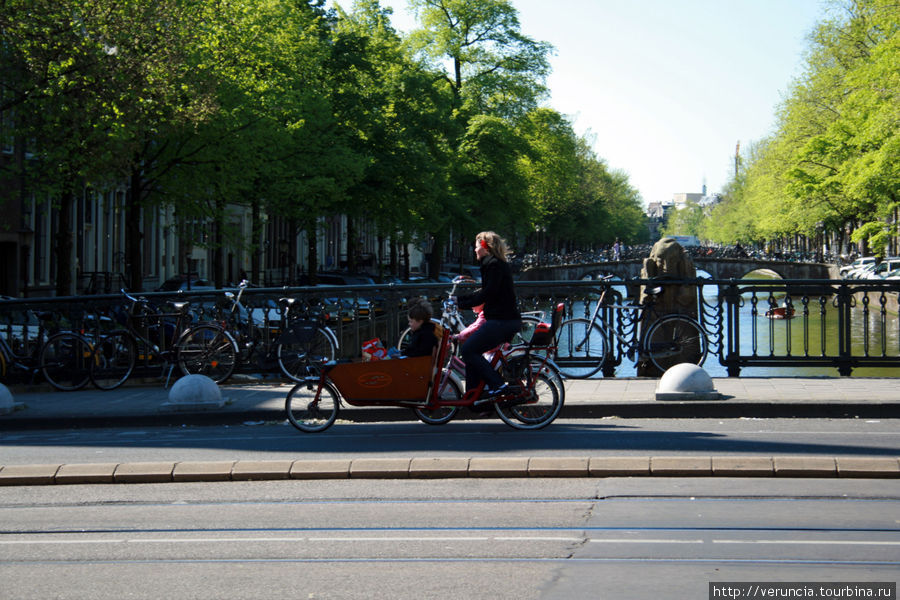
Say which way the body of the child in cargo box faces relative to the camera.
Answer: to the viewer's left

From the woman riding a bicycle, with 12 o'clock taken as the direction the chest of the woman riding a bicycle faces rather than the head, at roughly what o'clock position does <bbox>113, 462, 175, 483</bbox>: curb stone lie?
The curb stone is roughly at 11 o'clock from the woman riding a bicycle.

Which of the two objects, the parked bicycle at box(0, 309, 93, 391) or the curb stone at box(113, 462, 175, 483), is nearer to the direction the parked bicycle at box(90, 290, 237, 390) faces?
the parked bicycle

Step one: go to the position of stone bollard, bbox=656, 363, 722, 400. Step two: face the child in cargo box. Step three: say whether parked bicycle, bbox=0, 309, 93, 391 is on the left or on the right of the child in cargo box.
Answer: right

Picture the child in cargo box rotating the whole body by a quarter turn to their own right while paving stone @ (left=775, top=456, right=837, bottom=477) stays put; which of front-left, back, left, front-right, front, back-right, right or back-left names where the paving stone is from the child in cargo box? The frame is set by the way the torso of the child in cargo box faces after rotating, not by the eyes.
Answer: back-right

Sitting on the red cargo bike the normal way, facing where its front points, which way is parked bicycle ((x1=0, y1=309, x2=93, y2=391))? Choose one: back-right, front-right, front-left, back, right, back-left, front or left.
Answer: front-right

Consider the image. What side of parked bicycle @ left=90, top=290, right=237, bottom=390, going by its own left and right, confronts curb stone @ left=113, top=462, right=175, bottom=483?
left

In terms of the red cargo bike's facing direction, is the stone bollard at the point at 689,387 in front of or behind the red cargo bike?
behind

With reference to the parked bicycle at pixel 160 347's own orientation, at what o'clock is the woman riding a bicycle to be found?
The woman riding a bicycle is roughly at 8 o'clock from the parked bicycle.

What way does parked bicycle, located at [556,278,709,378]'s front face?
to the viewer's left

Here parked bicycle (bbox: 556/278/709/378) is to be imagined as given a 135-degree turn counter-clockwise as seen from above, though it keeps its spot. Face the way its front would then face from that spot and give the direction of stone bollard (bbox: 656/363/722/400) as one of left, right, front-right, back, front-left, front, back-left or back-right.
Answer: front-right

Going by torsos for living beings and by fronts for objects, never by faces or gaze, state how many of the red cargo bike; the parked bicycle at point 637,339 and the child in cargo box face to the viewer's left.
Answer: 3

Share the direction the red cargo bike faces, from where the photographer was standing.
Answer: facing to the left of the viewer

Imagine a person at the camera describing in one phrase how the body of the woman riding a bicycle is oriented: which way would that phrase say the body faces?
to the viewer's left

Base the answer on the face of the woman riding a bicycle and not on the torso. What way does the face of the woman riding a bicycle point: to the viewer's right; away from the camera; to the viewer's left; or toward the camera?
to the viewer's left

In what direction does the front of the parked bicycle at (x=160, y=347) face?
to the viewer's left

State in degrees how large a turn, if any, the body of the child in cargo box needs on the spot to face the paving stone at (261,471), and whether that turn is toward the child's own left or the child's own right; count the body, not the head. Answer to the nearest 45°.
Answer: approximately 45° to the child's own left
